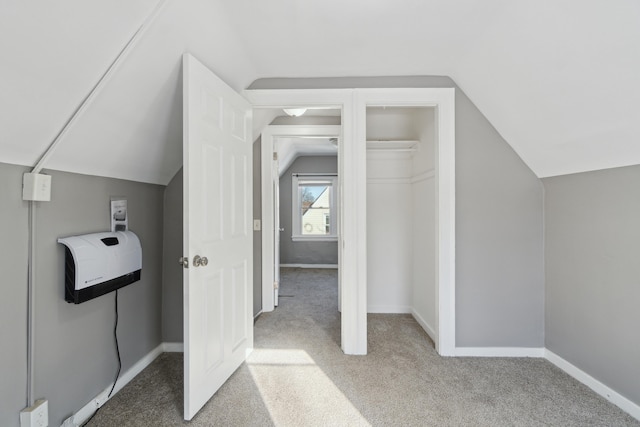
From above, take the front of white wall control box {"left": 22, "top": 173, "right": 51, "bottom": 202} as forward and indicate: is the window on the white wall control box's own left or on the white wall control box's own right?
on the white wall control box's own left

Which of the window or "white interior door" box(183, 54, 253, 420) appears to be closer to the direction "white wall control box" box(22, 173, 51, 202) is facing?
the white interior door

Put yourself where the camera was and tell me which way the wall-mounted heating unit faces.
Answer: facing the viewer and to the right of the viewer

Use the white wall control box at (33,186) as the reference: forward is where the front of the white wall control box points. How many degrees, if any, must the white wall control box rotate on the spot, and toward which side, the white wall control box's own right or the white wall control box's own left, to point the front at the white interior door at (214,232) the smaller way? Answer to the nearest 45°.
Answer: approximately 45° to the white wall control box's own left

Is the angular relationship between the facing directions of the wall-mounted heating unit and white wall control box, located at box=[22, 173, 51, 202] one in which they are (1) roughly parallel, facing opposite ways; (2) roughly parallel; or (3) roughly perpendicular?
roughly parallel

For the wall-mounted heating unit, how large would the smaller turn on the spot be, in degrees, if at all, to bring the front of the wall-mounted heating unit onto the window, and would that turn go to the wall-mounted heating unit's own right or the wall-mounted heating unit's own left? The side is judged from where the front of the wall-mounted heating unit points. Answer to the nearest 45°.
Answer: approximately 90° to the wall-mounted heating unit's own left

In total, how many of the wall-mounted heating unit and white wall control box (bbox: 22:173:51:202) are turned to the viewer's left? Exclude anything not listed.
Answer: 0

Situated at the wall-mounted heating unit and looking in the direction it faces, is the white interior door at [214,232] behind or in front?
in front

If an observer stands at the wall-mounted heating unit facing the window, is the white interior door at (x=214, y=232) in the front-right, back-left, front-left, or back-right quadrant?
front-right
